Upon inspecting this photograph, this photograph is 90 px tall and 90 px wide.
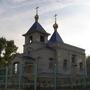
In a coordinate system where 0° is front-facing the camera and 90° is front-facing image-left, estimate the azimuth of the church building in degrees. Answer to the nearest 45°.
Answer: approximately 45°
